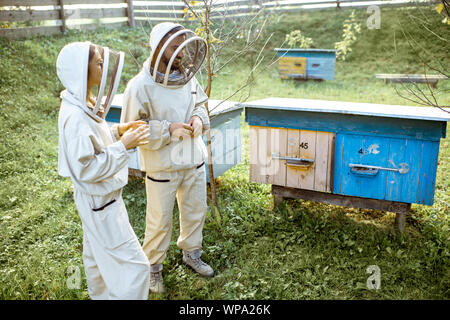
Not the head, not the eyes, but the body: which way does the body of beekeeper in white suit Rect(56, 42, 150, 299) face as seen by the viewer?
to the viewer's right

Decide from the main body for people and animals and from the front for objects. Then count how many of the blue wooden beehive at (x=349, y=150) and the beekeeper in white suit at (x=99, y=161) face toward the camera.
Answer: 1

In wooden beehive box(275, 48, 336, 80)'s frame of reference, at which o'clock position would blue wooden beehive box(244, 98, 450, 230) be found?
The blue wooden beehive is roughly at 12 o'clock from the wooden beehive.

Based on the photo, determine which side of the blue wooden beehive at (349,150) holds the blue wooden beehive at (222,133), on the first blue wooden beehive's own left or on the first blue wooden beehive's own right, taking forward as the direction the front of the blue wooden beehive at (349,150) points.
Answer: on the first blue wooden beehive's own right

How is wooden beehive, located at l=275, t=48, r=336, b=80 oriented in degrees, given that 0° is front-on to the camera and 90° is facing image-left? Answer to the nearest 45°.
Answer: approximately 0°

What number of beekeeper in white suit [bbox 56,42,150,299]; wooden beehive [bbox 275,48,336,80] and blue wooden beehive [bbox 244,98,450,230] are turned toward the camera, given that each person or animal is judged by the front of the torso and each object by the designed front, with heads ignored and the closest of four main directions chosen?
2

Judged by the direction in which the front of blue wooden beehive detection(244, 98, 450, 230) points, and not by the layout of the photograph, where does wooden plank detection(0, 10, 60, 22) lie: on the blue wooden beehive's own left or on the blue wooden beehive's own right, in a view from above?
on the blue wooden beehive's own right

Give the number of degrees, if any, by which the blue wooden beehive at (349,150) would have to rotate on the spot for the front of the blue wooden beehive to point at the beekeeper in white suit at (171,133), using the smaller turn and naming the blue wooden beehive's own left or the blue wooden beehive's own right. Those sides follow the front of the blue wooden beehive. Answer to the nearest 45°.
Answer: approximately 45° to the blue wooden beehive's own right

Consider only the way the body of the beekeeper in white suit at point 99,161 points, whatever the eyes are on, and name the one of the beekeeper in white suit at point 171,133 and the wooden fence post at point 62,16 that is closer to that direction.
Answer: the beekeeper in white suit
